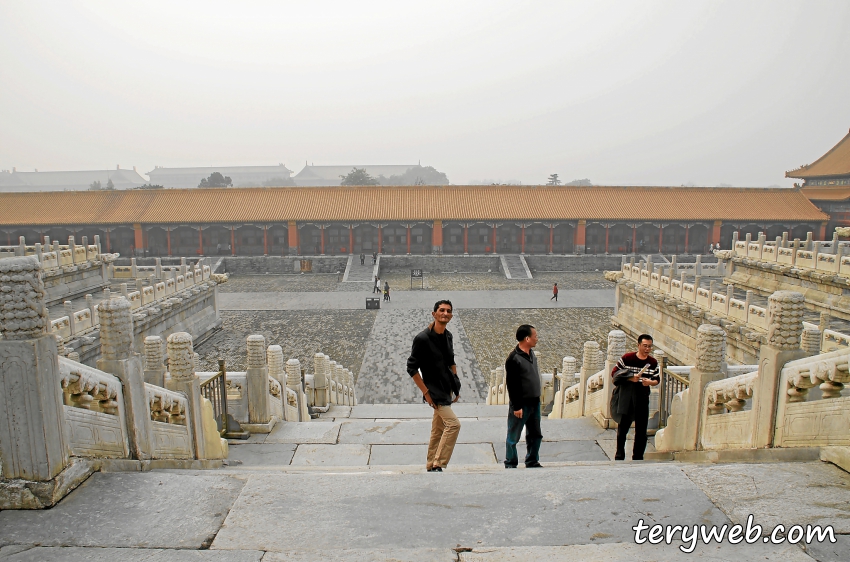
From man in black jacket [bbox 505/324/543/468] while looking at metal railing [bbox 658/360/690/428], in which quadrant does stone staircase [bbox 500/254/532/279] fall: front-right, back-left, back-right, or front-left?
front-left

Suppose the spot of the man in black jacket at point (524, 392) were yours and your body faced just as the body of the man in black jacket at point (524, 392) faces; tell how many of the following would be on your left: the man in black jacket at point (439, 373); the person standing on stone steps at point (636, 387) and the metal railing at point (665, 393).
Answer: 2

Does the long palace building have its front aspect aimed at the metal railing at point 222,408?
yes

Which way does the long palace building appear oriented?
toward the camera

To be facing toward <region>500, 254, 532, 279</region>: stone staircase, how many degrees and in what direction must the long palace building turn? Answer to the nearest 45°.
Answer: approximately 45° to its left

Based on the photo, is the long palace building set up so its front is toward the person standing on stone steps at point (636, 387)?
yes

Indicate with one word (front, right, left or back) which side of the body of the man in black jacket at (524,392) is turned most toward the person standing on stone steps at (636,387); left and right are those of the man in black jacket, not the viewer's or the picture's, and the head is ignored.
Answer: left

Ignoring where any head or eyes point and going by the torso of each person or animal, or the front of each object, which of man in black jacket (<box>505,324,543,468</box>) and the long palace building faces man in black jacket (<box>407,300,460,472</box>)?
the long palace building

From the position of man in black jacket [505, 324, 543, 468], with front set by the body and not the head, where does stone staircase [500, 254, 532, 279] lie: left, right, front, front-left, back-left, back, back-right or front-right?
back-left

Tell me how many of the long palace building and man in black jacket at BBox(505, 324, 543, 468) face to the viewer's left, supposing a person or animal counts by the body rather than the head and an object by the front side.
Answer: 0

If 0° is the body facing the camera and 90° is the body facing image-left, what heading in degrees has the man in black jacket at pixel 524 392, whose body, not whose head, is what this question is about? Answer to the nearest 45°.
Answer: approximately 315°

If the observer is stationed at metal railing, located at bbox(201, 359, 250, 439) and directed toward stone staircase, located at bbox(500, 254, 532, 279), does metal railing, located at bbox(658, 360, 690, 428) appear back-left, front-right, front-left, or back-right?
front-right

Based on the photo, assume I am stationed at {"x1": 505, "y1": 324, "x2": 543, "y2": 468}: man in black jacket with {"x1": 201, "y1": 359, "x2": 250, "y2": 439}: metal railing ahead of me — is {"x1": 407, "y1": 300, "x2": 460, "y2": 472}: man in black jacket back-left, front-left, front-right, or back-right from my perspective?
front-left

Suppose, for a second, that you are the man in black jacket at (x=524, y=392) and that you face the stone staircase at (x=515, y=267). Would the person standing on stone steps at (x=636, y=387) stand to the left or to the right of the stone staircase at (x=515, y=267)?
right

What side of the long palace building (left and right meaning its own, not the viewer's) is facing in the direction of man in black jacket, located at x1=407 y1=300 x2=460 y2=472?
front
